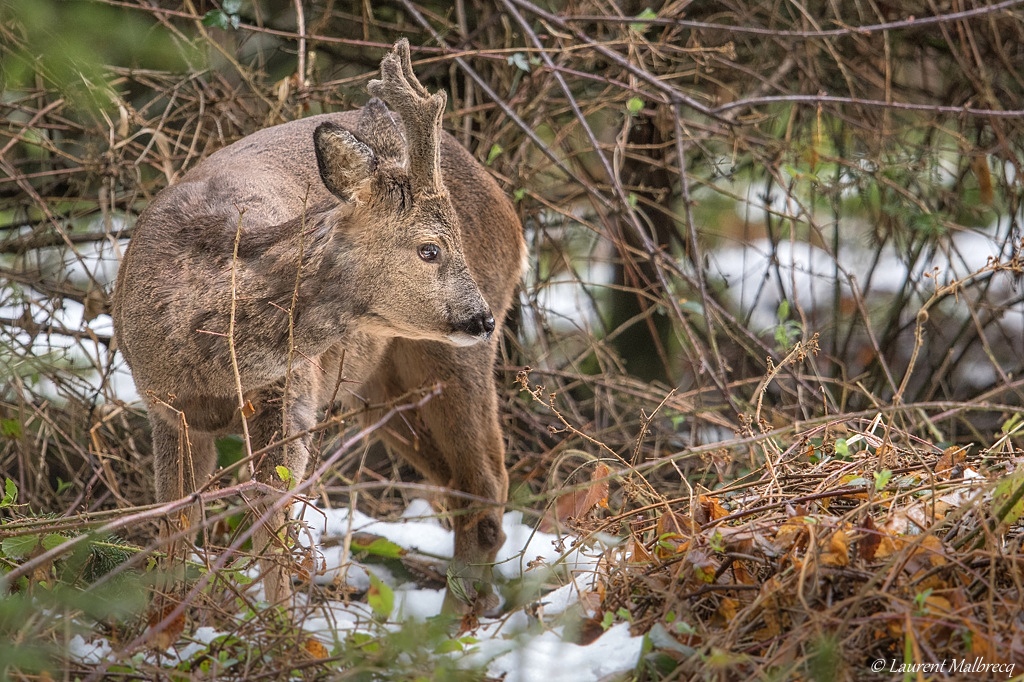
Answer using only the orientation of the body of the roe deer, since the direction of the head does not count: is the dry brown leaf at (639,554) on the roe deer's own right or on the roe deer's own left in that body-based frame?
on the roe deer's own left

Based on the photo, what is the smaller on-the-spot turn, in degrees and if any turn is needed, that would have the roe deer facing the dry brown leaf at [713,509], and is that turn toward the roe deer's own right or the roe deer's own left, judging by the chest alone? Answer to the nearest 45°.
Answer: approximately 90° to the roe deer's own left

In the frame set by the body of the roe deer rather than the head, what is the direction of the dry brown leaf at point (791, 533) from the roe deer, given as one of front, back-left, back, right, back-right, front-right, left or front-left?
left

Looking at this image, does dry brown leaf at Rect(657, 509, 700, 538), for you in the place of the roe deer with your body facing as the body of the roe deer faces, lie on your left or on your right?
on your left

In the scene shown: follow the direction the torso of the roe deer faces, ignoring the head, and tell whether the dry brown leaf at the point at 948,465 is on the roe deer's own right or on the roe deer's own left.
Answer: on the roe deer's own left
